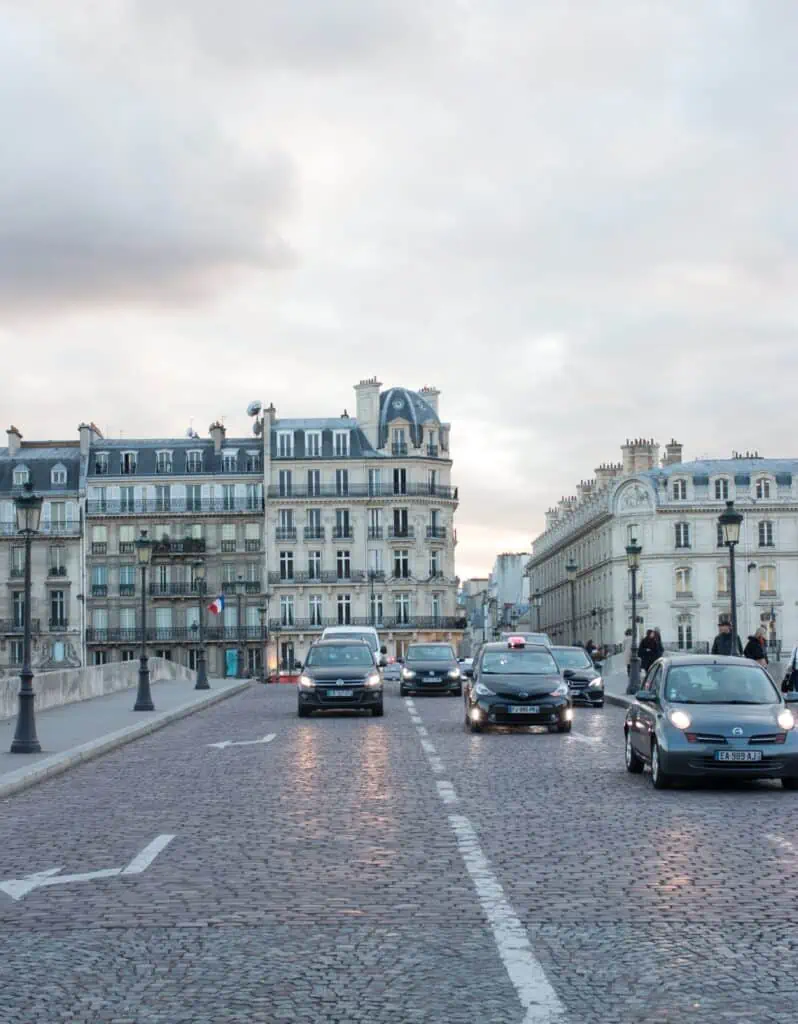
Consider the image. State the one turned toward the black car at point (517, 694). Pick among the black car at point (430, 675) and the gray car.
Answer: the black car at point (430, 675)

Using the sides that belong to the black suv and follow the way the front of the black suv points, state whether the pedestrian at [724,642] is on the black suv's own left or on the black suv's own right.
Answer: on the black suv's own left

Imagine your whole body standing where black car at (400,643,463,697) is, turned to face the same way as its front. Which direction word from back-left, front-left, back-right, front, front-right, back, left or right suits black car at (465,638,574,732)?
front

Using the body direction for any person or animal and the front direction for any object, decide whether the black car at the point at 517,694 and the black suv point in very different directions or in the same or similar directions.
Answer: same or similar directions

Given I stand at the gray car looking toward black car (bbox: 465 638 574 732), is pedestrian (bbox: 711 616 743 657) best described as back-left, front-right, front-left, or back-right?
front-right

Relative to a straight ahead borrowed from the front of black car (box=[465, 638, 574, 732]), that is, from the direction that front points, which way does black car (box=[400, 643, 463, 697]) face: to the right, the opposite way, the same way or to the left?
the same way

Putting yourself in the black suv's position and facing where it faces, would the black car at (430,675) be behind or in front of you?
behind

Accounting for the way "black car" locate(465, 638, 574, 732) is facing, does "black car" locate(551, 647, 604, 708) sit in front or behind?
behind

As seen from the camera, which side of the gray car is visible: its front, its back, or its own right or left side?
front

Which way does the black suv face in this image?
toward the camera

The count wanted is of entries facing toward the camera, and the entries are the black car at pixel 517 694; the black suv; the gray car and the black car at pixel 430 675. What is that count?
4

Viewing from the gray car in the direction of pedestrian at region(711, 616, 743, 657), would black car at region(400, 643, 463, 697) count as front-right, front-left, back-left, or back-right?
front-left

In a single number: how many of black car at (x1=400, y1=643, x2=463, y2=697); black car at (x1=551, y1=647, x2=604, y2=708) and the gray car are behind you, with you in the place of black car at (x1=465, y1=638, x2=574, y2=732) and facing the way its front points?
2

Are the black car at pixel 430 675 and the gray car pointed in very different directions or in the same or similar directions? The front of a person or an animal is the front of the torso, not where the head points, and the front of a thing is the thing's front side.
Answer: same or similar directions

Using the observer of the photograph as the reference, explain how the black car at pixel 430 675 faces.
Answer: facing the viewer

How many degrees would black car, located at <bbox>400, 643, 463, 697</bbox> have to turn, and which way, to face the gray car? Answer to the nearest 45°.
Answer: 0° — it already faces it

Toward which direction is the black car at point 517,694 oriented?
toward the camera
